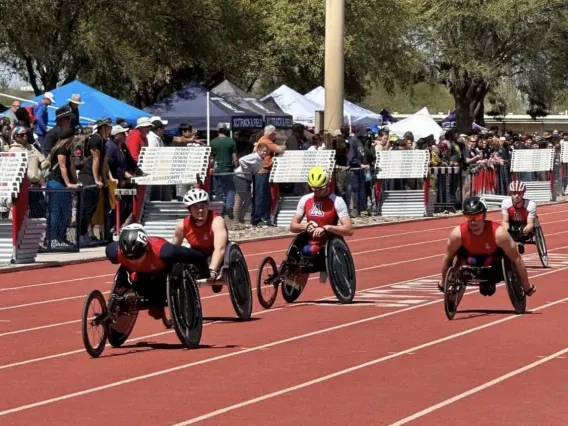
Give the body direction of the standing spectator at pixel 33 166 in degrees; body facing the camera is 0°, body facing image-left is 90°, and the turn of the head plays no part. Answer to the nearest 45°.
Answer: approximately 315°

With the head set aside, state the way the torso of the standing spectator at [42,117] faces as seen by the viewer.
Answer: to the viewer's right

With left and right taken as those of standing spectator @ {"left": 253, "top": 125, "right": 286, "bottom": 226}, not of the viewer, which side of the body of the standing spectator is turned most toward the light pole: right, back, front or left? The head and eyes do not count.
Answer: left

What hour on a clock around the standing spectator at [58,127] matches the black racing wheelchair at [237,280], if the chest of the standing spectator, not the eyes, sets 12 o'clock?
The black racing wheelchair is roughly at 1 o'clock from the standing spectator.

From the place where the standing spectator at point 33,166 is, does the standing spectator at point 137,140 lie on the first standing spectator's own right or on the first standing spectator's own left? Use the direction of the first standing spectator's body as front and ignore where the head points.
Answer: on the first standing spectator's own left

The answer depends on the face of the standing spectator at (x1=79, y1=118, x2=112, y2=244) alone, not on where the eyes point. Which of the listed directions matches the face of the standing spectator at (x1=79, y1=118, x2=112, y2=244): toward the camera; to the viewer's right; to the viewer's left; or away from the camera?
to the viewer's right
